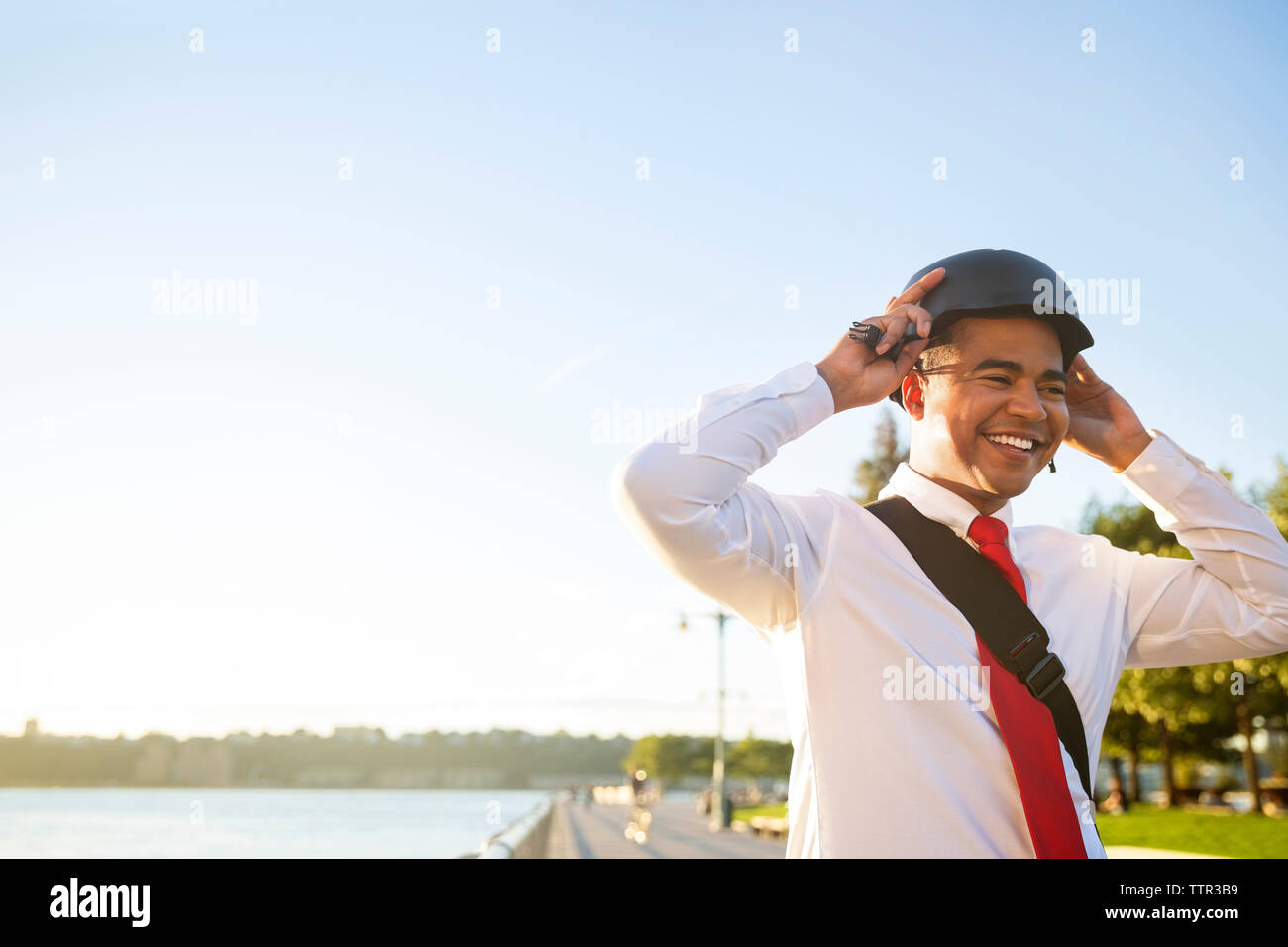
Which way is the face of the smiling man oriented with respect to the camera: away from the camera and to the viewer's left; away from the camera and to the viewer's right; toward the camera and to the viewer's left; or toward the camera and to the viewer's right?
toward the camera and to the viewer's right

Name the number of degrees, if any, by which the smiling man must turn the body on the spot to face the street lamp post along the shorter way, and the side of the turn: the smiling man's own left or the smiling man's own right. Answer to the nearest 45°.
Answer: approximately 135° to the smiling man's own left
